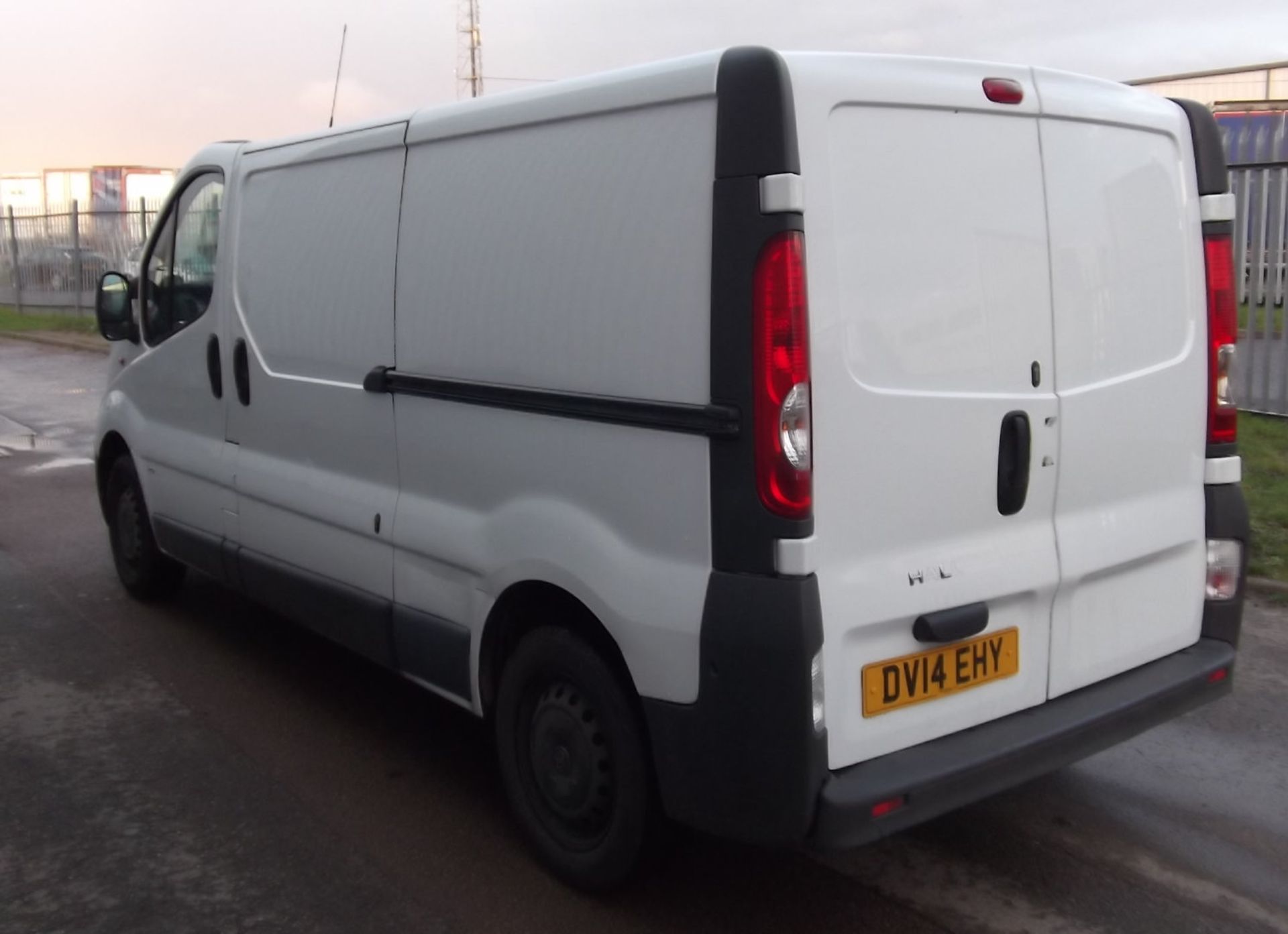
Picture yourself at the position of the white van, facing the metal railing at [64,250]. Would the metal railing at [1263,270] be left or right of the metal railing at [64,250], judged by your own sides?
right

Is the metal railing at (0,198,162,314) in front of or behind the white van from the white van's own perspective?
in front

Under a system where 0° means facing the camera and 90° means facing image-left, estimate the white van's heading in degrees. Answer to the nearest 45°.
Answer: approximately 135°

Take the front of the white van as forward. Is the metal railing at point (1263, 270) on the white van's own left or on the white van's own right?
on the white van's own right
